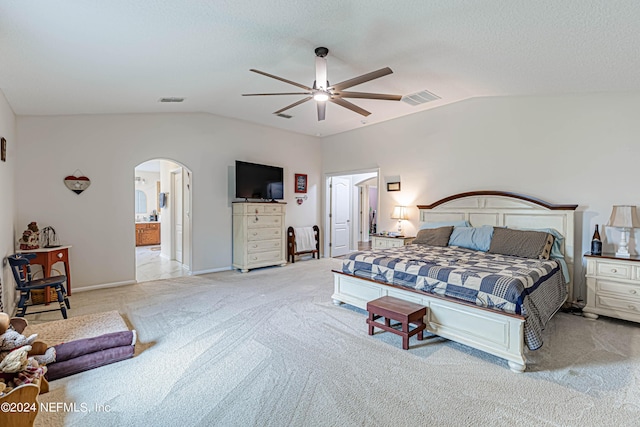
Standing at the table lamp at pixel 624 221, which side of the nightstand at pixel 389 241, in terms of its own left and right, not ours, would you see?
left

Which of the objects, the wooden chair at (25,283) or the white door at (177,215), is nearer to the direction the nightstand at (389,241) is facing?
the wooden chair

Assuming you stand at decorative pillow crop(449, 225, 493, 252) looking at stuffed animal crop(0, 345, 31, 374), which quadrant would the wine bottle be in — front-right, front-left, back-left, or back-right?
back-left

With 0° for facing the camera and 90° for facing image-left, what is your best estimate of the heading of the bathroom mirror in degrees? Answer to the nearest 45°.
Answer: approximately 0°

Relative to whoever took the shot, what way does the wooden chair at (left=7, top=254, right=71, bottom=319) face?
facing to the right of the viewer

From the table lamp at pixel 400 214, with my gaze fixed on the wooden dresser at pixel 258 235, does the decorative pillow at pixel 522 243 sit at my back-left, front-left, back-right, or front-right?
back-left

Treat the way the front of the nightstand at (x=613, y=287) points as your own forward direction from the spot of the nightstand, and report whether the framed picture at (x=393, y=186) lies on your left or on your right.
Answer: on your right

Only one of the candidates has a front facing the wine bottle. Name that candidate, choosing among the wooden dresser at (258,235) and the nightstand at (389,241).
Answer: the wooden dresser

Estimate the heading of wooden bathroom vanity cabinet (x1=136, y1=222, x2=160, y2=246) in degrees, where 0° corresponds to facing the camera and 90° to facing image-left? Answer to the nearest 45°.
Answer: approximately 0°

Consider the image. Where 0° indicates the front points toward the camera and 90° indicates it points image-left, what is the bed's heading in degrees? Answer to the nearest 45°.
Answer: approximately 45°
